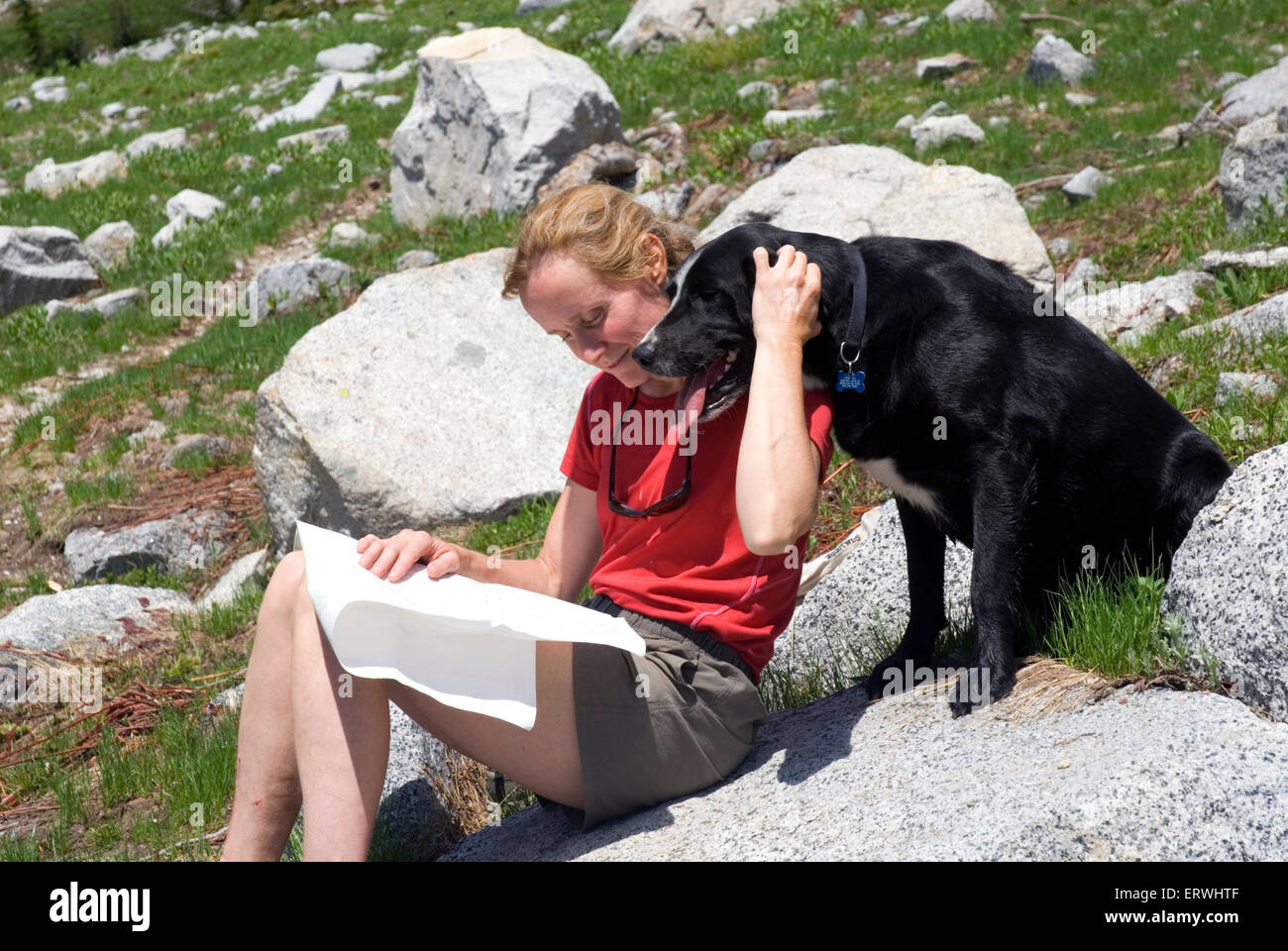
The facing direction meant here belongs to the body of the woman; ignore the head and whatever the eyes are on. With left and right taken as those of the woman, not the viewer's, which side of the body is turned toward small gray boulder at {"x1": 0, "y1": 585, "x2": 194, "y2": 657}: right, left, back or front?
right

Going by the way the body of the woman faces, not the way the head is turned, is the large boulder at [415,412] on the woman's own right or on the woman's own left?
on the woman's own right

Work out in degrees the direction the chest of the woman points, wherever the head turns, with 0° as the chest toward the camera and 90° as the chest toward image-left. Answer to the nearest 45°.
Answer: approximately 45°

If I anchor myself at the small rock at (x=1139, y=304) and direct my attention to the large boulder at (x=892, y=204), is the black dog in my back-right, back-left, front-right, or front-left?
back-left

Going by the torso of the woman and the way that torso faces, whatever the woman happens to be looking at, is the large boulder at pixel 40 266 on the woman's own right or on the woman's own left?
on the woman's own right

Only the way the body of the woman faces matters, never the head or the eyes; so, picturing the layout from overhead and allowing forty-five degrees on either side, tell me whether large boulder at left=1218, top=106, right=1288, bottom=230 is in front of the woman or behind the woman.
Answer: behind

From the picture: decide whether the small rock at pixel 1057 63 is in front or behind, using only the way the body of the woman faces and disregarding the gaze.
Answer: behind

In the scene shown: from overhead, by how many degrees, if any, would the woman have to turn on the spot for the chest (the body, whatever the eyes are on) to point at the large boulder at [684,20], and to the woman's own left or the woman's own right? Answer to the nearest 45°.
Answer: approximately 135° to the woman's own right

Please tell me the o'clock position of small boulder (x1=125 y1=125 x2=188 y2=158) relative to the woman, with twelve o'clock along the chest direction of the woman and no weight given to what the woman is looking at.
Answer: The small boulder is roughly at 4 o'clock from the woman.

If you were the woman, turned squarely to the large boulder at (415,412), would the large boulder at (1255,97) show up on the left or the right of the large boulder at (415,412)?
right
